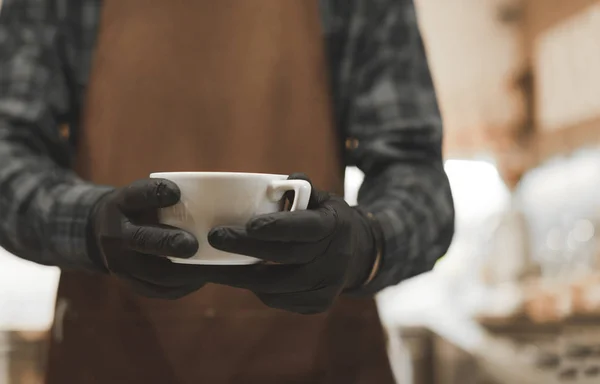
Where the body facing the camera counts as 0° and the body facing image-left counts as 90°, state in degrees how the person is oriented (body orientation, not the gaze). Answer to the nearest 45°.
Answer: approximately 0°
